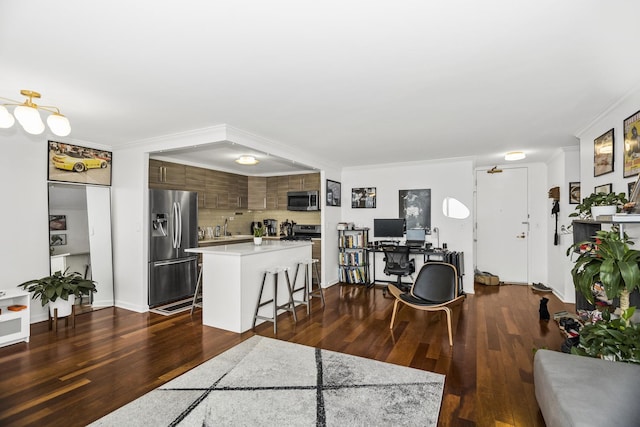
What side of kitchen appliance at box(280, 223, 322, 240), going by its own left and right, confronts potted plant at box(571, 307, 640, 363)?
front

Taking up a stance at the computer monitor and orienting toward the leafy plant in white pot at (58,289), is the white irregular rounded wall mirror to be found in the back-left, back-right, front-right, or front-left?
back-left

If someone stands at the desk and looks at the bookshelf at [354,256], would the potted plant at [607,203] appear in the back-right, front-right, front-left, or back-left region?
back-left

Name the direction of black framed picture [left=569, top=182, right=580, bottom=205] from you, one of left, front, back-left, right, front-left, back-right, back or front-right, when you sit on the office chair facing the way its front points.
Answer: front-right

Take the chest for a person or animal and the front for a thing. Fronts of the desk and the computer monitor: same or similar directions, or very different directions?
same or similar directions

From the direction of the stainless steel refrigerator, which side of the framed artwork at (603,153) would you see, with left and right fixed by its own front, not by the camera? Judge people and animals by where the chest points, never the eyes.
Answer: front

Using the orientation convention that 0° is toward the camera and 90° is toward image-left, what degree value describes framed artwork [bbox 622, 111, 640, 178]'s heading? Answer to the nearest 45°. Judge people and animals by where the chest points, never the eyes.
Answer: approximately 45°

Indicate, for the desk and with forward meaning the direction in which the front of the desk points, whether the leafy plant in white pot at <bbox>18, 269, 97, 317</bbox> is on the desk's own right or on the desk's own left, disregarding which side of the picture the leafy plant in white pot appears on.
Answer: on the desk's own right

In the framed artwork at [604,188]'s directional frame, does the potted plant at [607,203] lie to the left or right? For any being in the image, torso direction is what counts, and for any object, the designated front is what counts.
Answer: on its left

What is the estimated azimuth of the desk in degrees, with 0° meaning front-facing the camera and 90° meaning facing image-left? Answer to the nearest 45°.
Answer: approximately 0°

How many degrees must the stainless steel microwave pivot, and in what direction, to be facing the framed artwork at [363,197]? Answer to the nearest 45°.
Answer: approximately 90° to its left

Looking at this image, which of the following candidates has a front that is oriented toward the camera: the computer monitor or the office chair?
the computer monitor

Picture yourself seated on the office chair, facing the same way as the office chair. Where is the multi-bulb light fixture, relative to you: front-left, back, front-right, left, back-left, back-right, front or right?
back

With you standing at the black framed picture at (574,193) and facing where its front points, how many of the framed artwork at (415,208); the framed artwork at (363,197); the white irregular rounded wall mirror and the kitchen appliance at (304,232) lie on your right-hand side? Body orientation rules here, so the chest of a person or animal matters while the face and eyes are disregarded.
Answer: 4

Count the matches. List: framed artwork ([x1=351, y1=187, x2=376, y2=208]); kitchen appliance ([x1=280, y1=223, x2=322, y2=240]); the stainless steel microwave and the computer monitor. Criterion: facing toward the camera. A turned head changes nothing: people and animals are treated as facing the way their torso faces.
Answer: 4

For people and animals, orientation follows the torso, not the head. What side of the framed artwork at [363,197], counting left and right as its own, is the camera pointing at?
front
